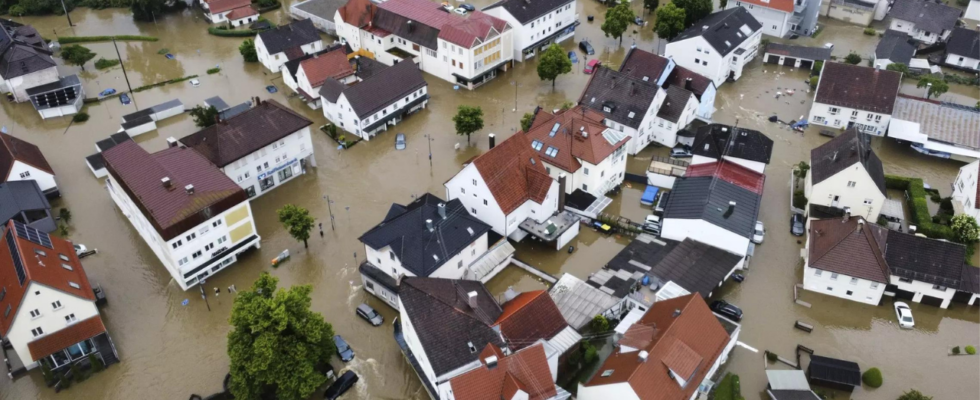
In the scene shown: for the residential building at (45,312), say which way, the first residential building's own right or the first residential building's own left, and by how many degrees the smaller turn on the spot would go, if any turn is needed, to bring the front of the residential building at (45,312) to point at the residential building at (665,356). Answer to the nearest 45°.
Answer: approximately 45° to the first residential building's own left

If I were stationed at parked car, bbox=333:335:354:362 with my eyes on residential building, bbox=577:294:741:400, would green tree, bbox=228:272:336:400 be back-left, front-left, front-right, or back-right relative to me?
back-right

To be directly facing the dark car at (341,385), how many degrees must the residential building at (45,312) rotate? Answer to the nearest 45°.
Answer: approximately 45° to its left

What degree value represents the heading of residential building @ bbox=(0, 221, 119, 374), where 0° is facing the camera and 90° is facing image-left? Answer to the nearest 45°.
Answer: approximately 0°
